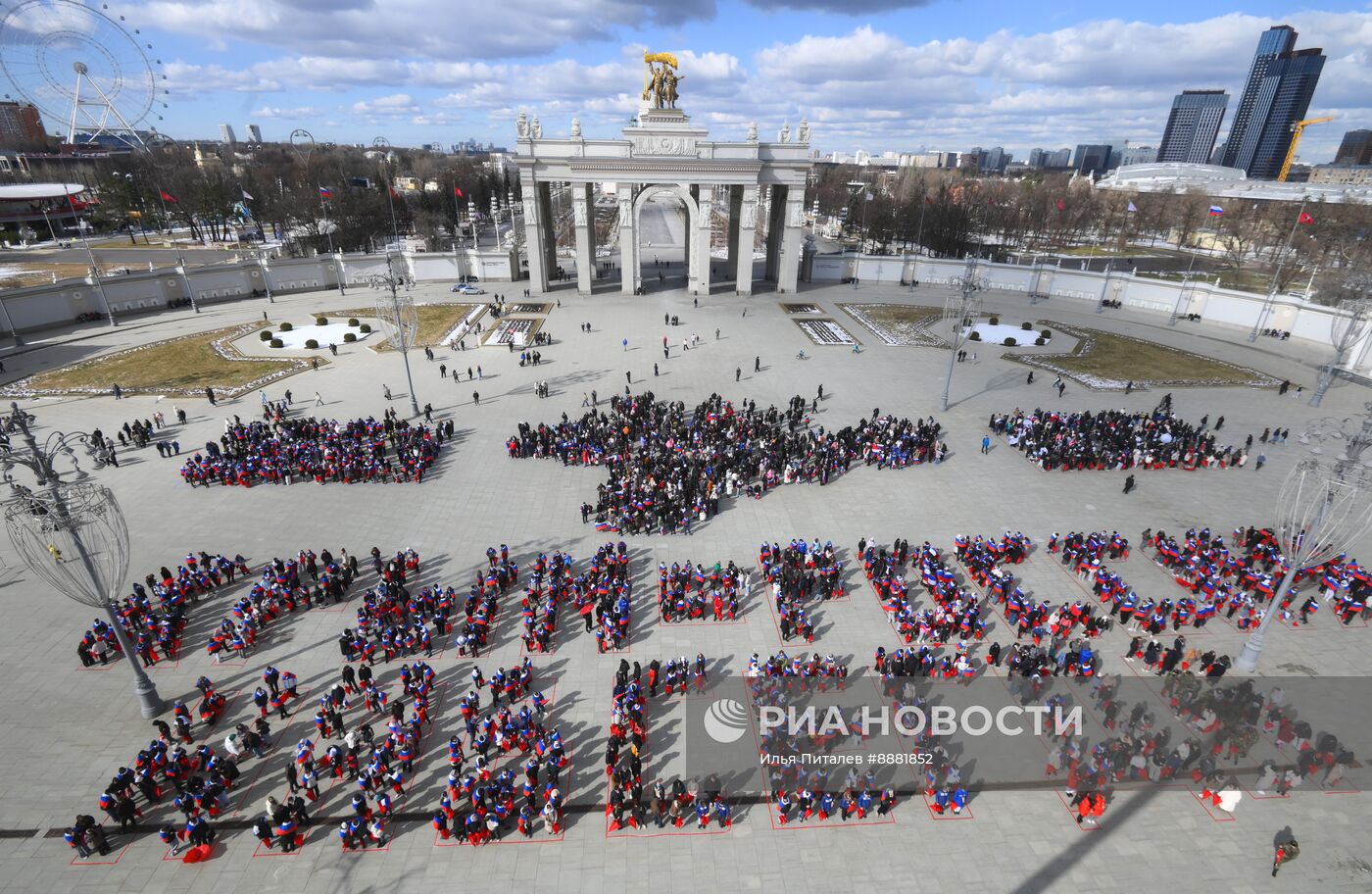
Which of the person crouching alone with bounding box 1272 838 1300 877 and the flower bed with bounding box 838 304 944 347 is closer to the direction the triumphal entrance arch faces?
the person crouching alone

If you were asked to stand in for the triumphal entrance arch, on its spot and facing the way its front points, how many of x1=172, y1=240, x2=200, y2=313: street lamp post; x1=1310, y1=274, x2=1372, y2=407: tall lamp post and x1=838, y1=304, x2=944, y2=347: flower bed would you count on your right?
1

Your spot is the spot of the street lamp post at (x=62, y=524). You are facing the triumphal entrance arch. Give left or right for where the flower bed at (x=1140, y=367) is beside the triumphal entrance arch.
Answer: right

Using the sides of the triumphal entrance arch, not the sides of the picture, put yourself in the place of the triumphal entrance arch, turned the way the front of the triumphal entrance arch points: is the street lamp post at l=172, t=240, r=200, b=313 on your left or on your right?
on your right

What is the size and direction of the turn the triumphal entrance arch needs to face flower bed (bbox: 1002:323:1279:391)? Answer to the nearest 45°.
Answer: approximately 45° to its left

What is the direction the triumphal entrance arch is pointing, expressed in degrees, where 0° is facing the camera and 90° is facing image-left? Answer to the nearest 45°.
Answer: approximately 0°

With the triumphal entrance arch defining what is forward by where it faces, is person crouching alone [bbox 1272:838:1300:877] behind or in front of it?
in front

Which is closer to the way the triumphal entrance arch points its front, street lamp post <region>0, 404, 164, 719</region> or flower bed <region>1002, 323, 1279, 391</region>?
the street lamp post

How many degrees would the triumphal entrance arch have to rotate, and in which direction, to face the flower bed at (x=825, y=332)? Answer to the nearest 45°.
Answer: approximately 45° to its left

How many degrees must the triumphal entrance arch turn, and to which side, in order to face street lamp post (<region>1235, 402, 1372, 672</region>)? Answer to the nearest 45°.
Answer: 0° — it already faces it

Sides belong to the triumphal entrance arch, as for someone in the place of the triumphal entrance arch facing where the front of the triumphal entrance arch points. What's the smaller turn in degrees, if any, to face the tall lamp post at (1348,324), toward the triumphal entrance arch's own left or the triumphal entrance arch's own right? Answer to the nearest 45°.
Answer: approximately 45° to the triumphal entrance arch's own left
